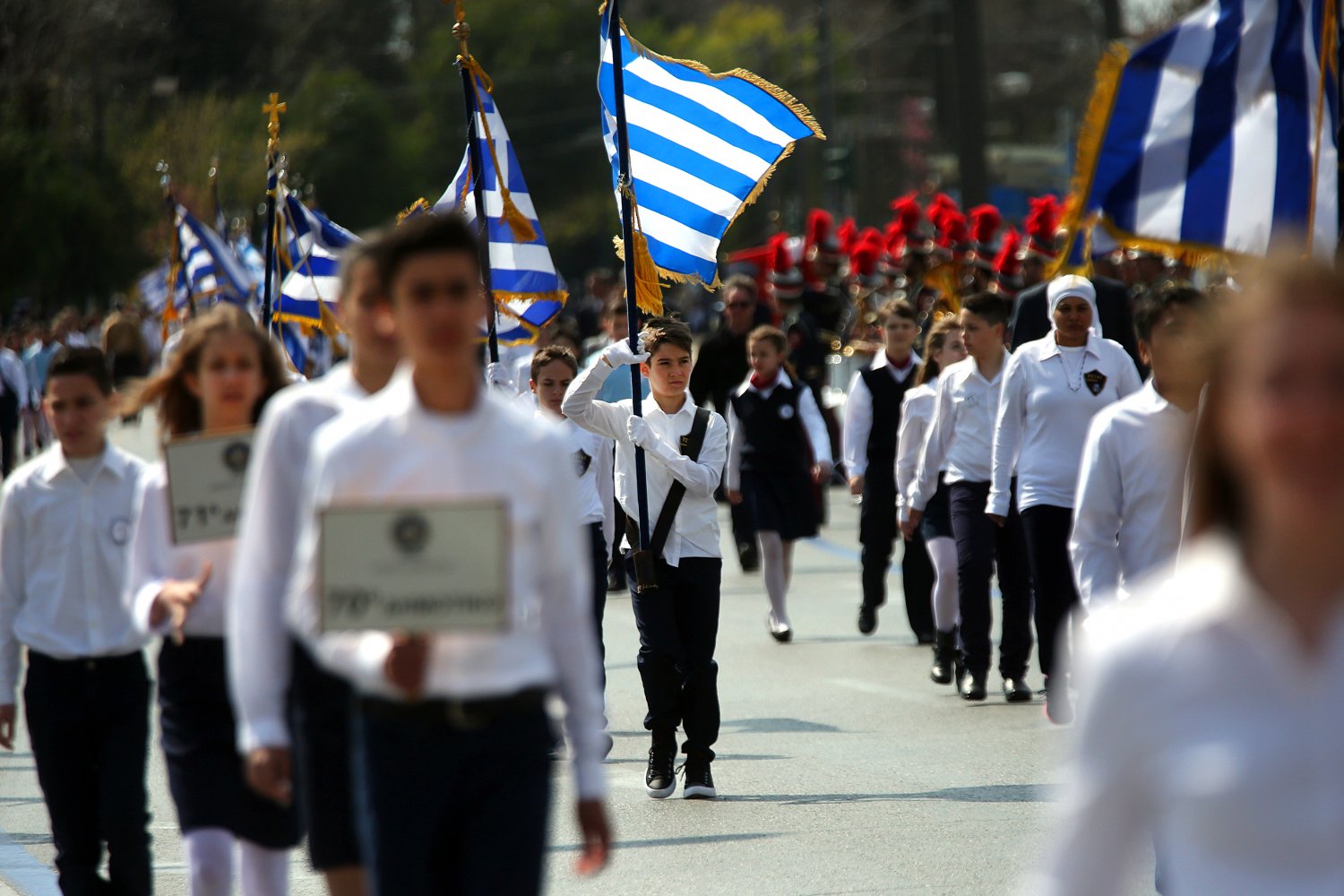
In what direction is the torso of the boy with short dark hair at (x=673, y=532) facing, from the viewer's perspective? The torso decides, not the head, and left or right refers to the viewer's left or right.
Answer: facing the viewer

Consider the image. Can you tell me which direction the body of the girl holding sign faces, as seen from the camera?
toward the camera

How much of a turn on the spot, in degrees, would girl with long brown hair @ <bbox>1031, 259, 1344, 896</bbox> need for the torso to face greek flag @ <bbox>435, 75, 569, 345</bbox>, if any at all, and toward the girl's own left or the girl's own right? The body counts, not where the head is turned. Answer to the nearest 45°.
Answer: approximately 135° to the girl's own right

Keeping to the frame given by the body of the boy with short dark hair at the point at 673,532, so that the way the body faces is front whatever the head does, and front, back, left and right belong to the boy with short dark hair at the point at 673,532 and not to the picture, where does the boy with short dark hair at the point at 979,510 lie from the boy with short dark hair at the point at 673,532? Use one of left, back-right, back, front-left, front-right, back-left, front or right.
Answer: back-left

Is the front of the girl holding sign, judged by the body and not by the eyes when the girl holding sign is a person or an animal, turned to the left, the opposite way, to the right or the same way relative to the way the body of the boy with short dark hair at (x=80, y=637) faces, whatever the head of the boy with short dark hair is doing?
the same way

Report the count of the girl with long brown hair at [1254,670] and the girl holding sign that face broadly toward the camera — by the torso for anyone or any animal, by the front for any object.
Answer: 2

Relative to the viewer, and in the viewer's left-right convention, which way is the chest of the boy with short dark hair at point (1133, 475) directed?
facing the viewer and to the right of the viewer

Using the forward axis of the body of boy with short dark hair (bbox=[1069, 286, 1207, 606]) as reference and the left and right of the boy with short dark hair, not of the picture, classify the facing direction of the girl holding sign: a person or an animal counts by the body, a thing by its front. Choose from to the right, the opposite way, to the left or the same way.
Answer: the same way

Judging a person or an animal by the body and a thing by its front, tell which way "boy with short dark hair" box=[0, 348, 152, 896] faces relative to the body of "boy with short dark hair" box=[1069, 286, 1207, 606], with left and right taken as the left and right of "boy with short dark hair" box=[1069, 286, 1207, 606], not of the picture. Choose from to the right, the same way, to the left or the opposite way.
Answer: the same way

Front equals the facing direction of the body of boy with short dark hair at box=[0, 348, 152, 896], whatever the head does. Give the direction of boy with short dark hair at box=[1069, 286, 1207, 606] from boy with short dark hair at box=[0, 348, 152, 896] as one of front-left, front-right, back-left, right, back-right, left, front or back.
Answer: left

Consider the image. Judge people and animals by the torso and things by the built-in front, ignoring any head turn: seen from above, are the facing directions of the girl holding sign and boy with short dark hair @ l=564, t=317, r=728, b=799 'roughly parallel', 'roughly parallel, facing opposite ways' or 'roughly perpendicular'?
roughly parallel

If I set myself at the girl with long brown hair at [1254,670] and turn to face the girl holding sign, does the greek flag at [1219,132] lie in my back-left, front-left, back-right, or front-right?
front-right

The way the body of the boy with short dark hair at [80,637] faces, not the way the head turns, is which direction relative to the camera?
toward the camera
